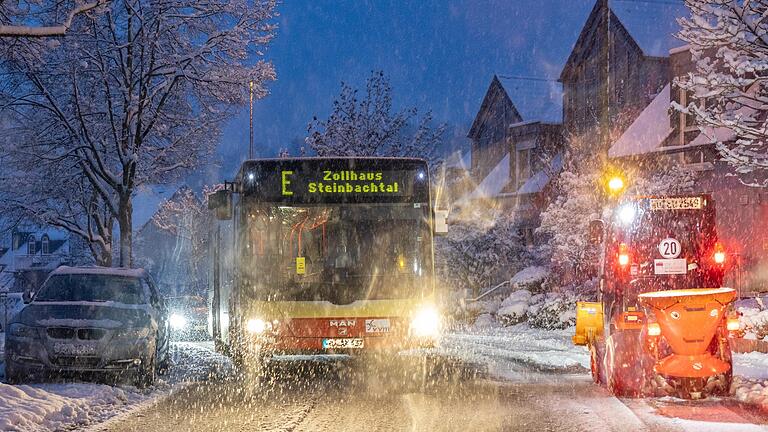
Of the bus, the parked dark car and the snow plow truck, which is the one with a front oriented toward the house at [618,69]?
the snow plow truck

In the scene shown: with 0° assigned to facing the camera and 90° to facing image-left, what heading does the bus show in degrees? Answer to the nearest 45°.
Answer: approximately 0°

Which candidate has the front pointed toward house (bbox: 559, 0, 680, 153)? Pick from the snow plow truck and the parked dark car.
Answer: the snow plow truck

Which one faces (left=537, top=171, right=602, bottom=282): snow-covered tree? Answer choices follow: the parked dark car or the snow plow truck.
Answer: the snow plow truck

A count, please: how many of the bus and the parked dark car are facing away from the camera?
0

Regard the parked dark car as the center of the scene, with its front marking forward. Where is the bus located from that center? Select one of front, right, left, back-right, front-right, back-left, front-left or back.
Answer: left

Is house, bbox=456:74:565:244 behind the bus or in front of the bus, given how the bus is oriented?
behind

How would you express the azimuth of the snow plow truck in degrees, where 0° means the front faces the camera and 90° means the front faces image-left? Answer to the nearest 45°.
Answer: approximately 180°

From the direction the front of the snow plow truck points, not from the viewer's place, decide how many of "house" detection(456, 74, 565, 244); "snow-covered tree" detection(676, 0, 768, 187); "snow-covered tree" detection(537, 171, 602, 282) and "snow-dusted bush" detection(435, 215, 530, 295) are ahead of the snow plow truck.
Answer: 4

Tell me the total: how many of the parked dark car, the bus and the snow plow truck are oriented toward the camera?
2
